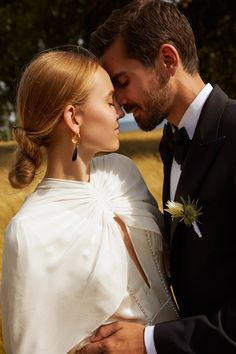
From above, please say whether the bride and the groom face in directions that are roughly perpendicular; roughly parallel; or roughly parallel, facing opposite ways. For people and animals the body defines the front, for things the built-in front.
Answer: roughly perpendicular

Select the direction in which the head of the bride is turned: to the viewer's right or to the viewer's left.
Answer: to the viewer's right

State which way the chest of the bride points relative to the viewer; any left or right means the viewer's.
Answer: facing the viewer and to the right of the viewer

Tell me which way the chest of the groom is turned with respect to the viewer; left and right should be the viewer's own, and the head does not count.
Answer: facing the viewer and to the left of the viewer
